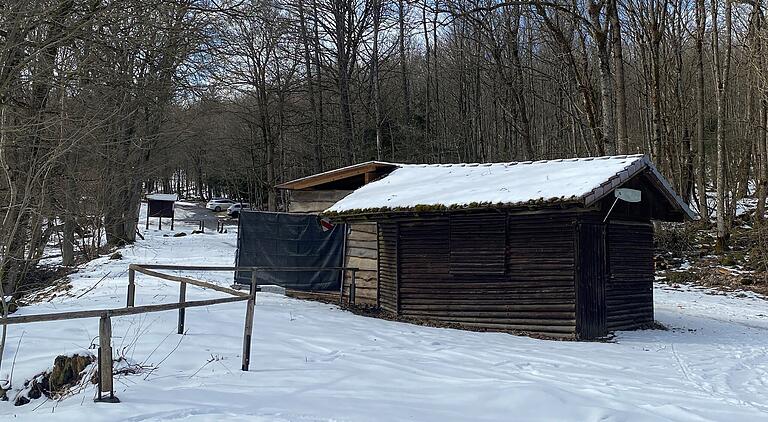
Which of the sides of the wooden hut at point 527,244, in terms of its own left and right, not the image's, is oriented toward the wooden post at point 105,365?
right

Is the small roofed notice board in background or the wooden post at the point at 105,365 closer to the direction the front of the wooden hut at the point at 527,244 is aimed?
the wooden post

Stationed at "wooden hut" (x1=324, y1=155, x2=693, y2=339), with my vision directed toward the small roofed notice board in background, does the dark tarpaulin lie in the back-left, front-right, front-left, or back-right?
front-left

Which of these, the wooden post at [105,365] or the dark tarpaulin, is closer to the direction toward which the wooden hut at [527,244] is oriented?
the wooden post

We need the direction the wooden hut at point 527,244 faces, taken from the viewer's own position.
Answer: facing the viewer and to the right of the viewer

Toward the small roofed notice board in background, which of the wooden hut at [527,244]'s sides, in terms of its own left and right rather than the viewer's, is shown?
back

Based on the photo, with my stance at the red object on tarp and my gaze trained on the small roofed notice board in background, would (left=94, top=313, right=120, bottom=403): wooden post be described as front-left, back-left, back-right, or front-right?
back-left

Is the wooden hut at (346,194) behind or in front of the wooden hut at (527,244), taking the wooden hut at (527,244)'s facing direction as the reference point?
behind
